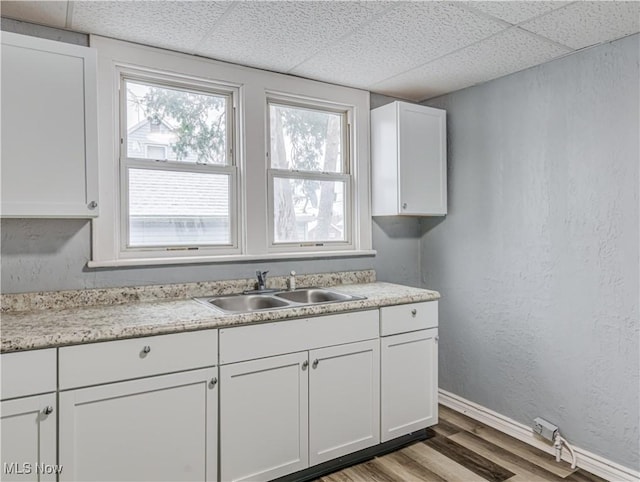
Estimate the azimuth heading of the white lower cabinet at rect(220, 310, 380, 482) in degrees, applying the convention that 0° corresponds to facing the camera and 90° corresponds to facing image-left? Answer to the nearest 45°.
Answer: approximately 315°

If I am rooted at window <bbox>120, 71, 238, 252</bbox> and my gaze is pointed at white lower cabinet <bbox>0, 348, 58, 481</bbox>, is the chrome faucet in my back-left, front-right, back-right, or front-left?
back-left

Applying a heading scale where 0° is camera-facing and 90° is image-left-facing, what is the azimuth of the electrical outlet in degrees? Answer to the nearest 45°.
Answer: approximately 45°

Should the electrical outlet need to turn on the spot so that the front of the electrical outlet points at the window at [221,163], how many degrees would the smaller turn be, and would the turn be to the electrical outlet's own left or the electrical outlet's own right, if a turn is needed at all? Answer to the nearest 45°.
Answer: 0° — it already faces it

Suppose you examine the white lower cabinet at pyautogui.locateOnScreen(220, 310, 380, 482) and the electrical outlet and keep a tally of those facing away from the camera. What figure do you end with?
0

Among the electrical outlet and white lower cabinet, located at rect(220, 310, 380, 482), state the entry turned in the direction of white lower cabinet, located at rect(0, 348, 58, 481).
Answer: the electrical outlet

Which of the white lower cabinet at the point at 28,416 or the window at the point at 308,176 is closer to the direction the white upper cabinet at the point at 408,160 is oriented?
the white lower cabinet

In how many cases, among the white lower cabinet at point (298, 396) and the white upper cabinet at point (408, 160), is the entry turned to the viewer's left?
0

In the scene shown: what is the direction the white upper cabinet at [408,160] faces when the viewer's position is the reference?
facing the viewer and to the right of the viewer

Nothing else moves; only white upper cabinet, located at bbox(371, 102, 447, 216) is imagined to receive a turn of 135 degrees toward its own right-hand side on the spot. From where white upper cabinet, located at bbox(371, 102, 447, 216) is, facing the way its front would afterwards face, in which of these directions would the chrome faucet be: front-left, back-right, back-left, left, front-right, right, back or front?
front-left

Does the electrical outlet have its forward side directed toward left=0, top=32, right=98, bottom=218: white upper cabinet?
yes

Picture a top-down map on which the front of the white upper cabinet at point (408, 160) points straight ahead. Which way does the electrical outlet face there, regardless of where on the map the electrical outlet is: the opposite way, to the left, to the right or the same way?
to the right

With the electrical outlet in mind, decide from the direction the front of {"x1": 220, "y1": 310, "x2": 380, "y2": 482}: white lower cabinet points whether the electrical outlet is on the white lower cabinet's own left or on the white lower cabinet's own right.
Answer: on the white lower cabinet's own left
